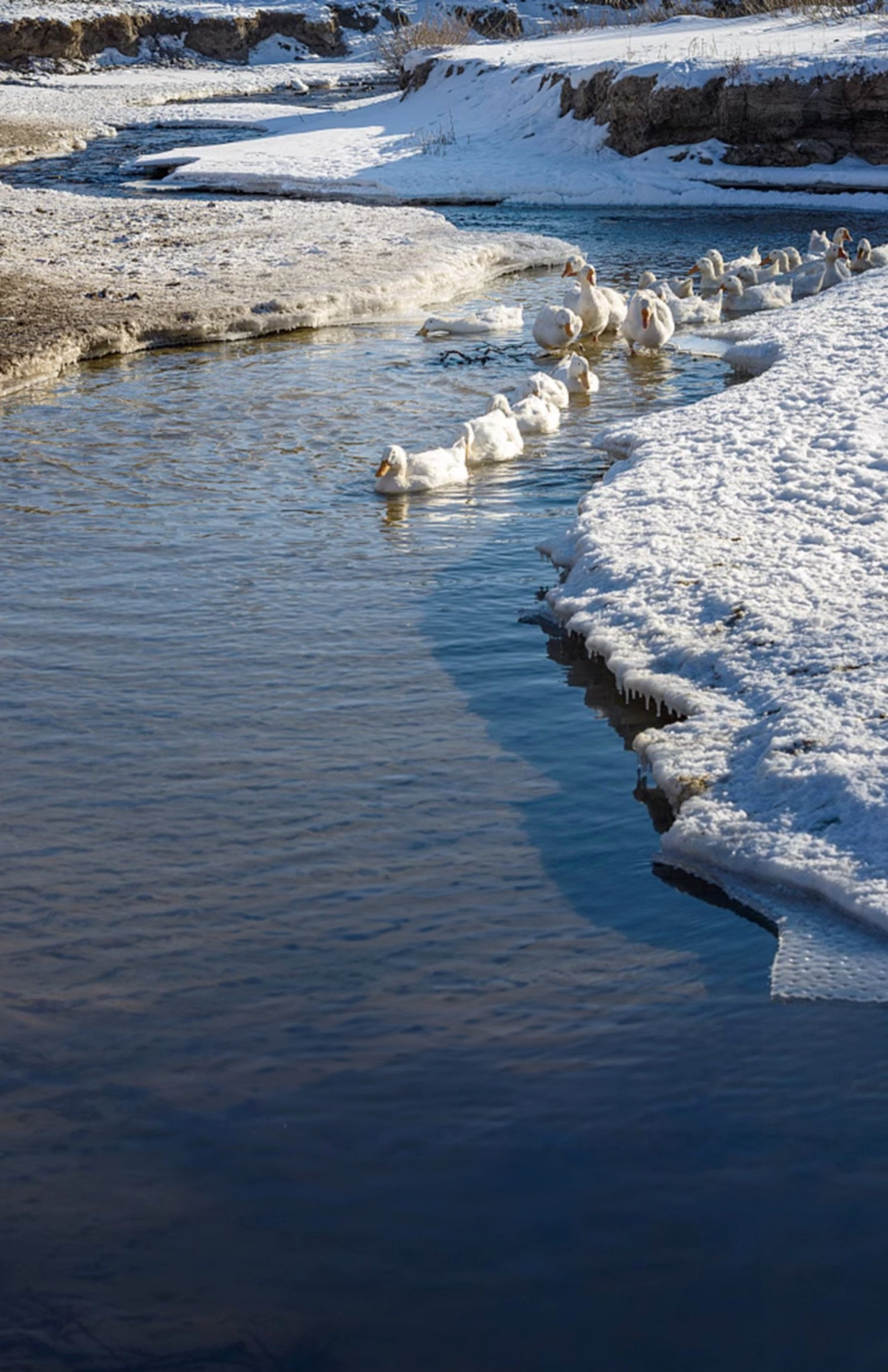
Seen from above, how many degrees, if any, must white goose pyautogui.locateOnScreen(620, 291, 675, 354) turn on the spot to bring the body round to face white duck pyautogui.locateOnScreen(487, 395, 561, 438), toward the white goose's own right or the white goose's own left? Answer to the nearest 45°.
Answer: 0° — it already faces it

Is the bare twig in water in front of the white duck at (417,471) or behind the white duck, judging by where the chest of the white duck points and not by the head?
behind

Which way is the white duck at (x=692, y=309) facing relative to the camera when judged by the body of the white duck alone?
to the viewer's left

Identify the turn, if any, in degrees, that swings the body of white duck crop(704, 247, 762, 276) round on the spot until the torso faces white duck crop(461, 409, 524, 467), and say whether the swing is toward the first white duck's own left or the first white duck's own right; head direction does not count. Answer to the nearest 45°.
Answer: approximately 90° to the first white duck's own left

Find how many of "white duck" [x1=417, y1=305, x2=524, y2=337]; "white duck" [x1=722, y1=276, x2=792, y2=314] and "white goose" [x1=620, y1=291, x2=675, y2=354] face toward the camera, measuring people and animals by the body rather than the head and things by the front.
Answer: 1

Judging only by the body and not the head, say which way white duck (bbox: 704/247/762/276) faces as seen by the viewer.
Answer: to the viewer's left

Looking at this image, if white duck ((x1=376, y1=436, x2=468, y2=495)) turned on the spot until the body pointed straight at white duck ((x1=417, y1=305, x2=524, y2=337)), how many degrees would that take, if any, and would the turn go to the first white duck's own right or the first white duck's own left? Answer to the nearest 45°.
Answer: approximately 135° to the first white duck's own right

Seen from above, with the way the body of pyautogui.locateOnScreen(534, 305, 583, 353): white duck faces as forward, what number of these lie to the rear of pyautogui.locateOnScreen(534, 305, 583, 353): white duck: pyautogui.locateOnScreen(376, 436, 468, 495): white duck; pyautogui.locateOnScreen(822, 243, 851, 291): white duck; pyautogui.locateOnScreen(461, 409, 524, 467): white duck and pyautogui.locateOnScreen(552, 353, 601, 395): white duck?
1

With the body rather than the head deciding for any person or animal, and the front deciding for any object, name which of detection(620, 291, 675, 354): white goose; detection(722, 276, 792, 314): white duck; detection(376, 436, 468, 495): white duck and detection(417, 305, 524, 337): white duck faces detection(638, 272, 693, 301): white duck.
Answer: detection(722, 276, 792, 314): white duck

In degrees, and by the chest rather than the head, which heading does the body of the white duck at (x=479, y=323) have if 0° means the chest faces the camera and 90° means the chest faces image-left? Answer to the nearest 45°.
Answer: approximately 90°

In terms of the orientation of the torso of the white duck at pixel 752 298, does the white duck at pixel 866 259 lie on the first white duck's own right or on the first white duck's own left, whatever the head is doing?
on the first white duck's own right

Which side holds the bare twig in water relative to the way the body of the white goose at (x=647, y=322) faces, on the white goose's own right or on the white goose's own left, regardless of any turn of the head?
on the white goose's own right

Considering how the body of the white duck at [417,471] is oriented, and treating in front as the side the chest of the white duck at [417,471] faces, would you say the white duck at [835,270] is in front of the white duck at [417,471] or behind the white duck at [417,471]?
behind

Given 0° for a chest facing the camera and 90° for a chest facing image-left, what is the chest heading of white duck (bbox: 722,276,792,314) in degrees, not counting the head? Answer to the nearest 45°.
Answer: approximately 90°
